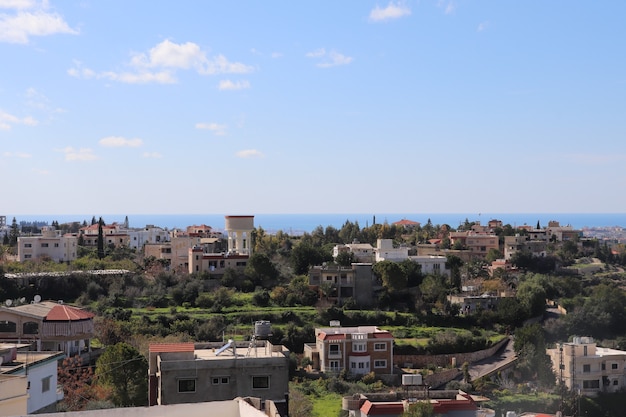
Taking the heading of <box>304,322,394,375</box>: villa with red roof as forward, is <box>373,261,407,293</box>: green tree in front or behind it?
behind

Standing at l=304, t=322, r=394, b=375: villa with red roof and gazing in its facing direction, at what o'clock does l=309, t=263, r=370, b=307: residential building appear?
The residential building is roughly at 6 o'clock from the villa with red roof.

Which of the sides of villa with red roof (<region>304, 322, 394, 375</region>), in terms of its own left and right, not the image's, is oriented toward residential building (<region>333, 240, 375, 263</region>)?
back

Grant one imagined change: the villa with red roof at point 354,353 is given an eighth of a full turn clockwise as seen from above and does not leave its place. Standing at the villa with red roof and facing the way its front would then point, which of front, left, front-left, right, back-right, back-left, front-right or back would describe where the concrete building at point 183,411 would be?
front-left

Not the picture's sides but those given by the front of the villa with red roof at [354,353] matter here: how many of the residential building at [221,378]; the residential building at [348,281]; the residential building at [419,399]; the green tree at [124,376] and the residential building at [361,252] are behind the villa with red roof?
2

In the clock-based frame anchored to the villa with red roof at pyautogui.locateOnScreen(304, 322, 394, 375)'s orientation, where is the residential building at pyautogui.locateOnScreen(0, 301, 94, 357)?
The residential building is roughly at 2 o'clock from the villa with red roof.

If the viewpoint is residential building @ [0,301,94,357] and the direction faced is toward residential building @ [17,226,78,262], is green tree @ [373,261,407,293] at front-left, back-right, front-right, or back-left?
front-right

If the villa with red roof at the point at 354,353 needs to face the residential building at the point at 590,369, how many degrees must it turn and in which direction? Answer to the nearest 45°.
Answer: approximately 90° to its left

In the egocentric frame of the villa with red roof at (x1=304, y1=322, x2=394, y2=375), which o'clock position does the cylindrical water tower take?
The cylindrical water tower is roughly at 5 o'clock from the villa with red roof.

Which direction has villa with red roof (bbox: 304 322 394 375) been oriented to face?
toward the camera

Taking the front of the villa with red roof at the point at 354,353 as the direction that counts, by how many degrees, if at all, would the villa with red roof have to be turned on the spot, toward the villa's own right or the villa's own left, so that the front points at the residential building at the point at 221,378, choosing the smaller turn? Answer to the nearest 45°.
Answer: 0° — it already faces it

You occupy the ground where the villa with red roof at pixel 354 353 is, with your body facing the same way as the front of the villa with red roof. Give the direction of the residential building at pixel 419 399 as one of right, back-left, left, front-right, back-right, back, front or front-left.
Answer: front
